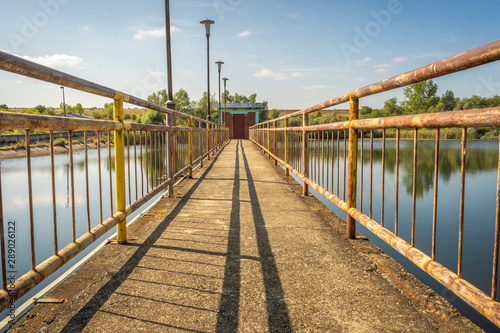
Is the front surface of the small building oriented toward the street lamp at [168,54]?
yes

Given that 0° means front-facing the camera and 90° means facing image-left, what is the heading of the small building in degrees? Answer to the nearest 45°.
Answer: approximately 0°
